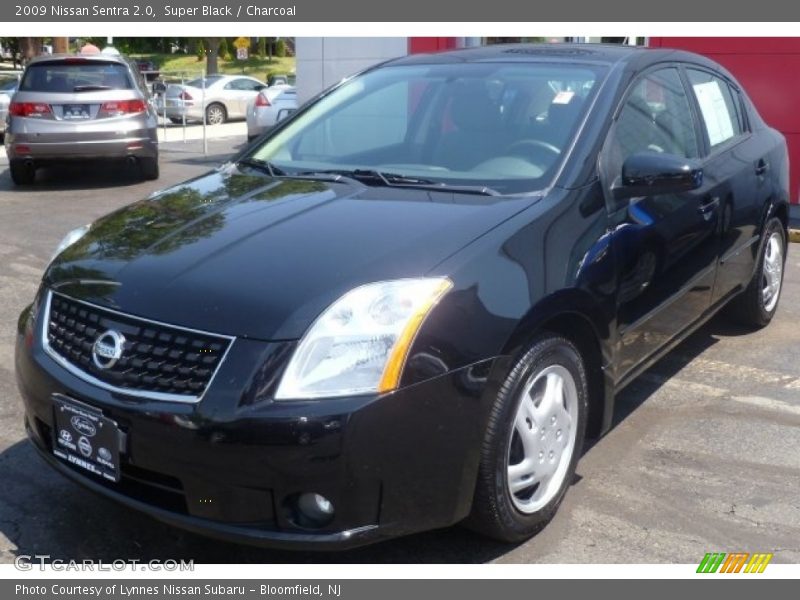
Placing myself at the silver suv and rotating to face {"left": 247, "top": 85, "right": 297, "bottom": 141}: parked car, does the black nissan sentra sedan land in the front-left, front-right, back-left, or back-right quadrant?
back-right

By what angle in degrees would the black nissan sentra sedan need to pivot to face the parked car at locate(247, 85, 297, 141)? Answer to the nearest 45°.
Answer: approximately 135° to its right

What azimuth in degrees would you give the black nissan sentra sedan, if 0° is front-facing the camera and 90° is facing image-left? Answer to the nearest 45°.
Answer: approximately 45°

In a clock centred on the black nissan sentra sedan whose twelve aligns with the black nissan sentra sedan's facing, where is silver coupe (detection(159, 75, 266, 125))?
The silver coupe is roughly at 4 o'clock from the black nissan sentra sedan.

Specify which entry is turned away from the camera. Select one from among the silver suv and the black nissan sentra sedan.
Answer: the silver suv

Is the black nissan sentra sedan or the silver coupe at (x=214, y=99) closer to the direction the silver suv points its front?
the silver coupe

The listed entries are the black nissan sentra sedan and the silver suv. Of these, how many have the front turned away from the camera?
1

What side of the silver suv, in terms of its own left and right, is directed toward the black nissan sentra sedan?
back

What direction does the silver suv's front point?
away from the camera

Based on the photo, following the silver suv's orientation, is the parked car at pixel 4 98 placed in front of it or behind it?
in front

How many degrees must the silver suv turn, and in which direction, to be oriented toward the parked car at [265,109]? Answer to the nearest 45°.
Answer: approximately 45° to its right
